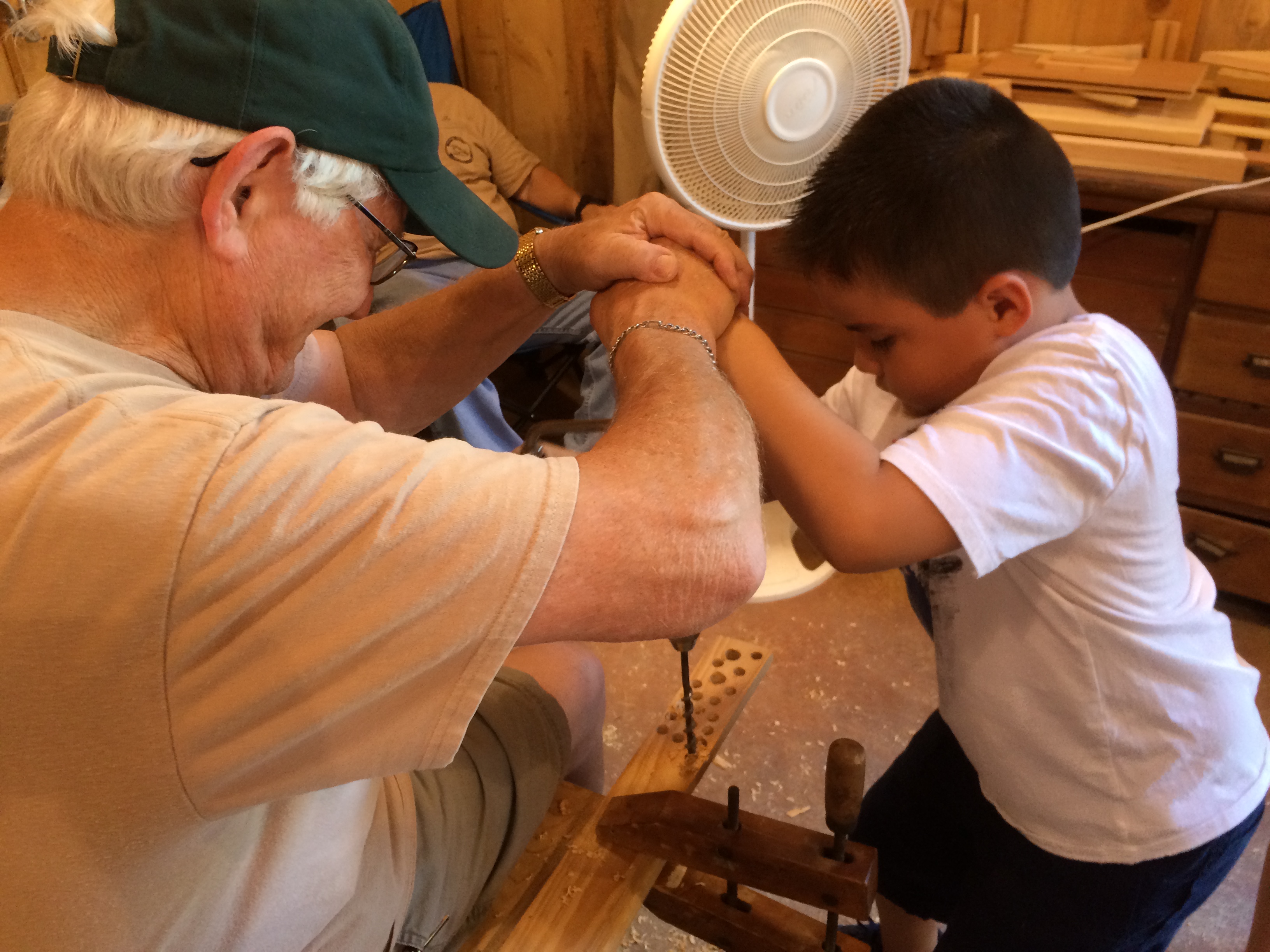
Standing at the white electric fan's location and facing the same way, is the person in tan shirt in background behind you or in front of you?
behind

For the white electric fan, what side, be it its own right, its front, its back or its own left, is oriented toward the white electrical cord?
left

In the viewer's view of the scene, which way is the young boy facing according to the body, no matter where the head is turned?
to the viewer's left

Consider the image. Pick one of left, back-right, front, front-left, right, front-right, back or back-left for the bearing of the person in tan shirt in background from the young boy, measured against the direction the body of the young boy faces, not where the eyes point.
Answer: front-right

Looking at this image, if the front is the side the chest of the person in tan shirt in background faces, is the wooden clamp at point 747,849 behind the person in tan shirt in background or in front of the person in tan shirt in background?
in front

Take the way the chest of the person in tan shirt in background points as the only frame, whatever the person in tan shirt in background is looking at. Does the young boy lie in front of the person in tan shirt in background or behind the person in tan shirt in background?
in front

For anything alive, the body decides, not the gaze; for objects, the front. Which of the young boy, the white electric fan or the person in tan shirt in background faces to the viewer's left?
the young boy

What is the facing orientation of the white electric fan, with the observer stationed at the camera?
facing the viewer and to the right of the viewer

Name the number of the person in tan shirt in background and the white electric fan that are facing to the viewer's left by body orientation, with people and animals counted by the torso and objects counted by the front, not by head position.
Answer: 0

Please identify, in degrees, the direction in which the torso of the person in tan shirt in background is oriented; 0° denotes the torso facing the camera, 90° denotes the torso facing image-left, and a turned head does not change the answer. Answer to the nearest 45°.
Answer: approximately 0°
